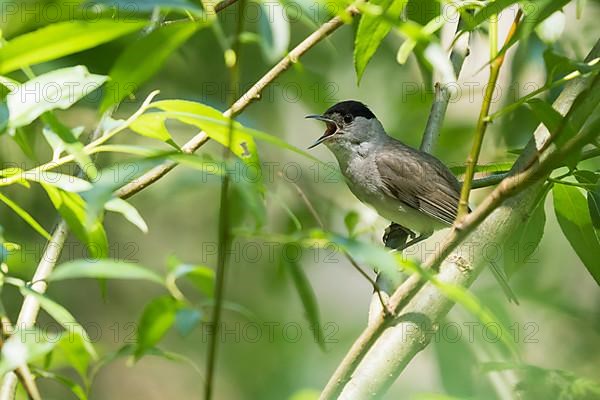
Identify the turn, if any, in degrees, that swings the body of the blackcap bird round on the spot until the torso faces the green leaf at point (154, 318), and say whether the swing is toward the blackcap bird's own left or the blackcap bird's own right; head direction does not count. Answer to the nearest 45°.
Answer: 0° — it already faces it

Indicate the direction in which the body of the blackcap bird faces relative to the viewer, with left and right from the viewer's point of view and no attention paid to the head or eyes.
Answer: facing to the left of the viewer
